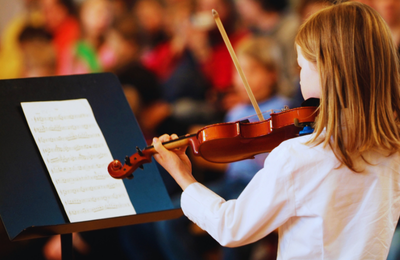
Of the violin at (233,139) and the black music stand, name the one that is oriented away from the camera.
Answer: the violin

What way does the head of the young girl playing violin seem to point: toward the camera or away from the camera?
away from the camera

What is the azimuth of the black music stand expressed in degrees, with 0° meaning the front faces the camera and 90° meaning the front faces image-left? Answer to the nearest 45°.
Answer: approximately 315°

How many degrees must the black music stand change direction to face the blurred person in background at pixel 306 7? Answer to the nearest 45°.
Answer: approximately 90° to its left

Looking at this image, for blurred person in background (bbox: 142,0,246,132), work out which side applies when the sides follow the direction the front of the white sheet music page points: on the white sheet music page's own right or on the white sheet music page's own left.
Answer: on the white sheet music page's own left

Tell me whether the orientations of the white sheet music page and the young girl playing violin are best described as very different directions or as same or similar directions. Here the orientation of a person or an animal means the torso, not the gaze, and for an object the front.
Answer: very different directions

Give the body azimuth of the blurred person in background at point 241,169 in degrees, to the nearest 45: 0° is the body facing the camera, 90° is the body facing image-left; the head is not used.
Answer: approximately 45°

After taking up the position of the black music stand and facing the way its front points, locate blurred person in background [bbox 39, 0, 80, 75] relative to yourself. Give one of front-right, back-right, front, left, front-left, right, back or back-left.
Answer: back-left
